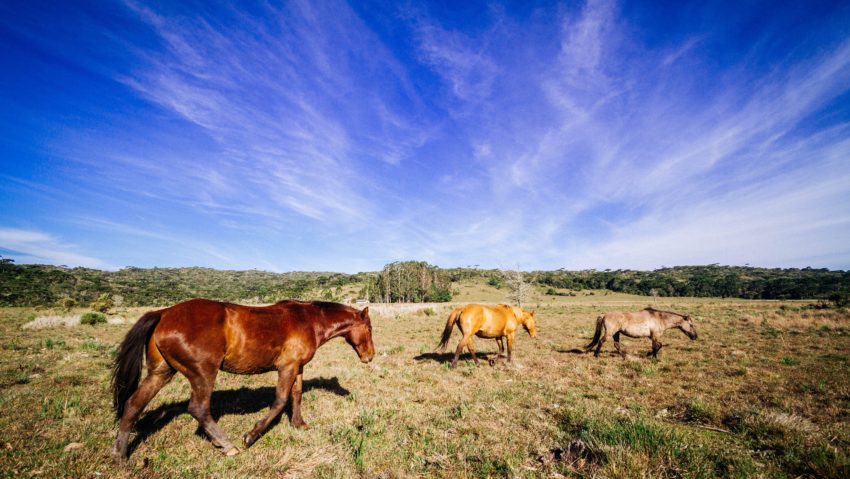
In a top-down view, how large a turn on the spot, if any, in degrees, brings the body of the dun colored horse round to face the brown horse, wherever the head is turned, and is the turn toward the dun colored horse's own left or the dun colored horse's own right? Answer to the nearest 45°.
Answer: approximately 90° to the dun colored horse's own right

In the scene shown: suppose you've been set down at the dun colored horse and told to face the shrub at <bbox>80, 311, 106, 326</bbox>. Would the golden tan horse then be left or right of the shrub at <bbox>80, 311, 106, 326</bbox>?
left

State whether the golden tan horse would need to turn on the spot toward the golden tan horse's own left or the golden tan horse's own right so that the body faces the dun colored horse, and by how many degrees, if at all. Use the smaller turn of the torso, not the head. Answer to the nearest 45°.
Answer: approximately 45° to the golden tan horse's own left

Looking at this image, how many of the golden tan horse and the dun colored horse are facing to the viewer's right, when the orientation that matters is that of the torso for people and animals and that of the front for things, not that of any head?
2

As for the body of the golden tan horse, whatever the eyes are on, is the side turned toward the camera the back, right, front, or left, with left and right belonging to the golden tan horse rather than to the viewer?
right

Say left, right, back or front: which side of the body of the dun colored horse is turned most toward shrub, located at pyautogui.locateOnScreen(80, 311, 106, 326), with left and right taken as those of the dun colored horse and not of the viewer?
back

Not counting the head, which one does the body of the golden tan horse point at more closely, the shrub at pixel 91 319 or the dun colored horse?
the dun colored horse

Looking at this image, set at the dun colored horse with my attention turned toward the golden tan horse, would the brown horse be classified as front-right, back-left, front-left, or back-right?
front-left

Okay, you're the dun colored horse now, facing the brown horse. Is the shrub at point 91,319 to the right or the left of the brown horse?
right

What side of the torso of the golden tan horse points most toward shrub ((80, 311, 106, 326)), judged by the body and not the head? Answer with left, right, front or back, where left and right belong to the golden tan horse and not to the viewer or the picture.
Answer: back

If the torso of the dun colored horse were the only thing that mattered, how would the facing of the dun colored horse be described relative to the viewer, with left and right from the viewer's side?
facing to the right of the viewer

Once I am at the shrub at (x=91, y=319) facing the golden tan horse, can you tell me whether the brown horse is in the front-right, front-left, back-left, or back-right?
front-right

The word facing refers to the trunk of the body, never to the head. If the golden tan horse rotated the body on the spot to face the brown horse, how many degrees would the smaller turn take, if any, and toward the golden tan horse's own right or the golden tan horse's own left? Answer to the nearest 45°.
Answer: approximately 135° to the golden tan horse's own right

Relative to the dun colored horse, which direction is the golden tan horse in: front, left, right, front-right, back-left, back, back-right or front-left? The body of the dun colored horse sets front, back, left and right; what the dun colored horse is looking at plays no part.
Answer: back-right
